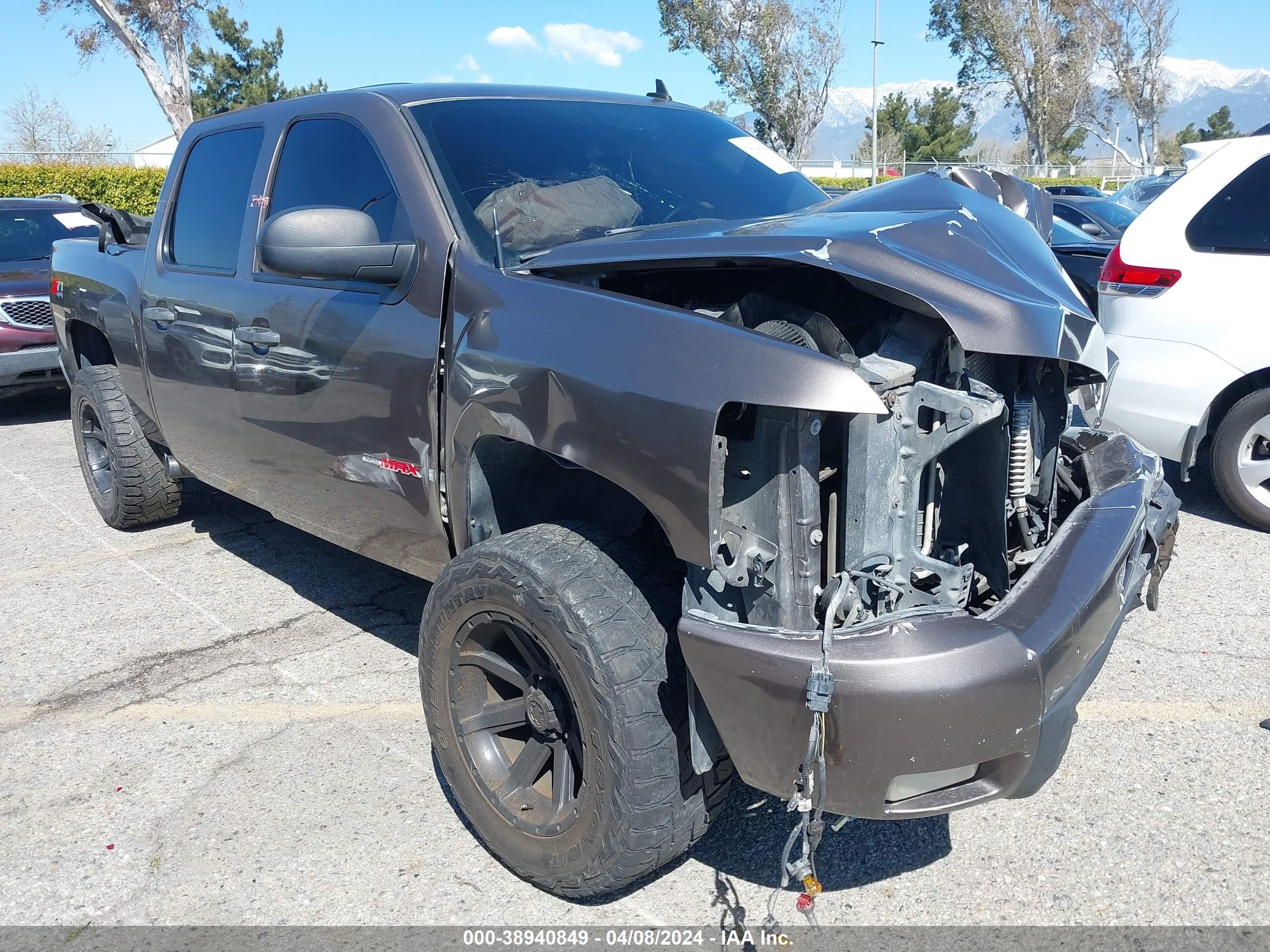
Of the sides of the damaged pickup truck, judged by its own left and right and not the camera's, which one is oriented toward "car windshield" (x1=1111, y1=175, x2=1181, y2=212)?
left

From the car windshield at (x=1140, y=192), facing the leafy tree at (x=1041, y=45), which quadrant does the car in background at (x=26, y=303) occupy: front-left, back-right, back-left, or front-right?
back-left

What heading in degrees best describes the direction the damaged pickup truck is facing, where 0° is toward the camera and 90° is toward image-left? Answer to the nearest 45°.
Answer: approximately 315°

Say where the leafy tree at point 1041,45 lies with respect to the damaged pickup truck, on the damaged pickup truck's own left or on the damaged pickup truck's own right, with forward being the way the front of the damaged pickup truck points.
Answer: on the damaged pickup truck's own left

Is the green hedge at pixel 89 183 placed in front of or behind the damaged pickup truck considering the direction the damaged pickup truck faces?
behind

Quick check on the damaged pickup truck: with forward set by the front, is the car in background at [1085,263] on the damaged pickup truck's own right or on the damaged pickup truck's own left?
on the damaged pickup truck's own left

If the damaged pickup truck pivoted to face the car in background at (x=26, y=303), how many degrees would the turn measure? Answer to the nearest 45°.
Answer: approximately 180°

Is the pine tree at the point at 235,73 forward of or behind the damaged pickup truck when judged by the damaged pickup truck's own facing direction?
behind

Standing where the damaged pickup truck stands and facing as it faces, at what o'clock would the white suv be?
The white suv is roughly at 9 o'clock from the damaged pickup truck.
